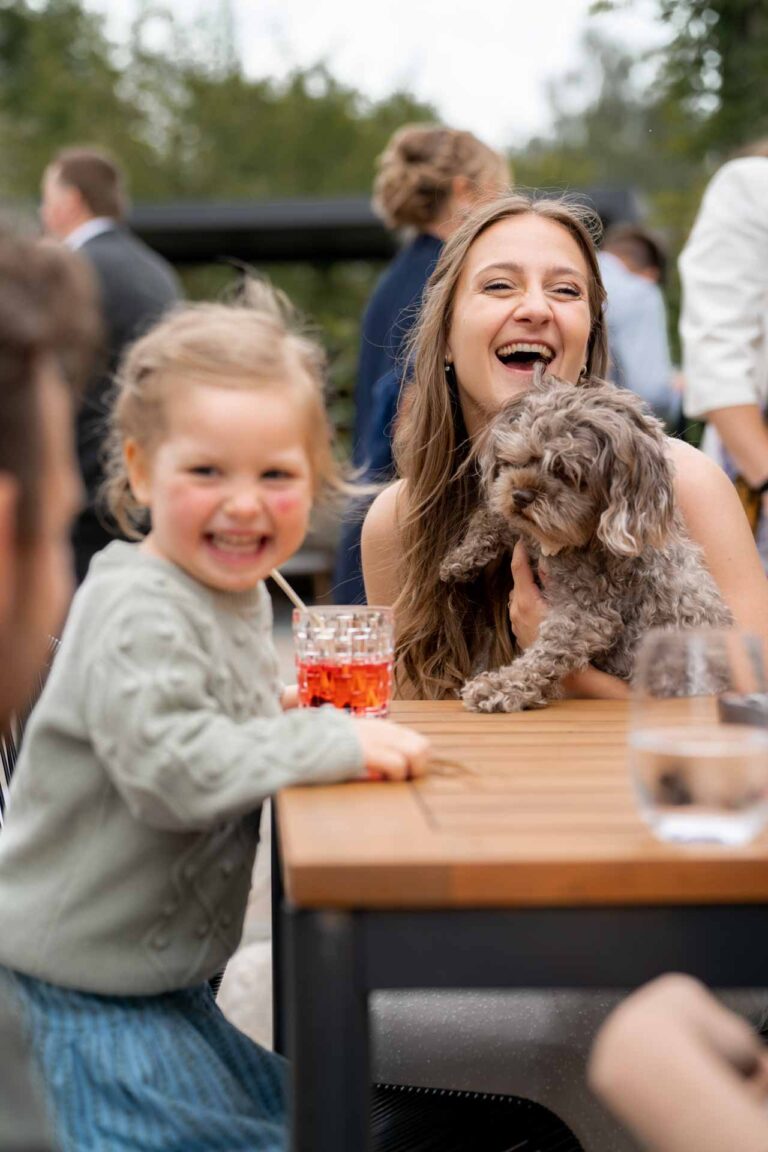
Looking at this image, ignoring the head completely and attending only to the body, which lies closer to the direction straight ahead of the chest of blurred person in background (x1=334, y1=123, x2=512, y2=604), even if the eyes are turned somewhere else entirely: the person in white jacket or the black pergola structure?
the black pergola structure

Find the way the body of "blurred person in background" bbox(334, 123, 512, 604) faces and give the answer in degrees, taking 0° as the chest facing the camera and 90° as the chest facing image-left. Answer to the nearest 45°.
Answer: approximately 225°

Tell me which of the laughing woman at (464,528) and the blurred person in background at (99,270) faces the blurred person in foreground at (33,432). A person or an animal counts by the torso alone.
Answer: the laughing woman

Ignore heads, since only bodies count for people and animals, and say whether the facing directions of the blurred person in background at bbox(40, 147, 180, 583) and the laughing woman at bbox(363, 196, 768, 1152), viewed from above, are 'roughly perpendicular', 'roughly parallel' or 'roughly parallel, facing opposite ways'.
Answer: roughly perpendicular

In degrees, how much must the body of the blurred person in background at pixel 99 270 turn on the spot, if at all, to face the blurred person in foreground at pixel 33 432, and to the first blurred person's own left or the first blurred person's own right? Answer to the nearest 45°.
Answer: approximately 90° to the first blurred person's own left

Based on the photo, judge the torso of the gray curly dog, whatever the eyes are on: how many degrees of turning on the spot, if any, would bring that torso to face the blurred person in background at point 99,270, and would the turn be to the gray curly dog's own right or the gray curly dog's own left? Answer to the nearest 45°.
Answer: approximately 90° to the gray curly dog's own right

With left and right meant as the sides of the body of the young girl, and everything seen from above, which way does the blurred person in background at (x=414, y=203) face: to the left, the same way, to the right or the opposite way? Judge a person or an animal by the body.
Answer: to the left

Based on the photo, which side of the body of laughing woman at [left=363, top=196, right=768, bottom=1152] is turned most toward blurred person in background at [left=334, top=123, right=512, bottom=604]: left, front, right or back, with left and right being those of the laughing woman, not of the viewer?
back

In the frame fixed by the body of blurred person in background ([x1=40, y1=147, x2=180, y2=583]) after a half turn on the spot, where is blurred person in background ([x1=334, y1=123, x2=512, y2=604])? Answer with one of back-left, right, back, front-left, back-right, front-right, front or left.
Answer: front-right

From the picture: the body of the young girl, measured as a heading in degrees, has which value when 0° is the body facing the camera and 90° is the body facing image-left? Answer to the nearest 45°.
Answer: approximately 315°

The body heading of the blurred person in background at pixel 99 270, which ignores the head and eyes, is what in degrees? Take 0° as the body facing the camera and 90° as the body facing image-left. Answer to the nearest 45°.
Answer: approximately 90°

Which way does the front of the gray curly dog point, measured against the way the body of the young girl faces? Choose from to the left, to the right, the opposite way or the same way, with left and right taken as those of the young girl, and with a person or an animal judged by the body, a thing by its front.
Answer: to the right

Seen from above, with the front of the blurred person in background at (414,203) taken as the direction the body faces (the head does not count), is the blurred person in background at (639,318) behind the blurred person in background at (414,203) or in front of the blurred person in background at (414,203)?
in front

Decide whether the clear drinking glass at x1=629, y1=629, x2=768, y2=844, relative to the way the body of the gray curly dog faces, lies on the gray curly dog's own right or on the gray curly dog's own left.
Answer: on the gray curly dog's own left

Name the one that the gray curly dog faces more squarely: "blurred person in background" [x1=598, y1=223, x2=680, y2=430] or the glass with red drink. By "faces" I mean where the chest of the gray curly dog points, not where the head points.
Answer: the glass with red drink
